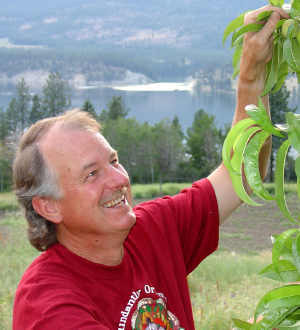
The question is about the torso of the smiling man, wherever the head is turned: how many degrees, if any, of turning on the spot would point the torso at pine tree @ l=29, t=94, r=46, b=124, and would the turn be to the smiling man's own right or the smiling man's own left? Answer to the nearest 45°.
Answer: approximately 135° to the smiling man's own left

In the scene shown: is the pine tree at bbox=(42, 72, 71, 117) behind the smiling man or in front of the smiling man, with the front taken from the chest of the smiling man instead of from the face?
behind

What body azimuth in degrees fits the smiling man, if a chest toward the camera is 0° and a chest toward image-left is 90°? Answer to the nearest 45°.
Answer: approximately 315°

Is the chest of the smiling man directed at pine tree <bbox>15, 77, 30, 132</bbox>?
no

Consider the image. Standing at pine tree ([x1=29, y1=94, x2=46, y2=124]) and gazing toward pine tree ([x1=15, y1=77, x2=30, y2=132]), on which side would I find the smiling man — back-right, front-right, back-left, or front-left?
back-left

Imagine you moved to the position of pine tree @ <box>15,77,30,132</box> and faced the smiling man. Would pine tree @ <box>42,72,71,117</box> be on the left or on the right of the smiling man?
left

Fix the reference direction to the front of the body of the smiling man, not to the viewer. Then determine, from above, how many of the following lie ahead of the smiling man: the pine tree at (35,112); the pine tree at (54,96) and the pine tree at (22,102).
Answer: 0
